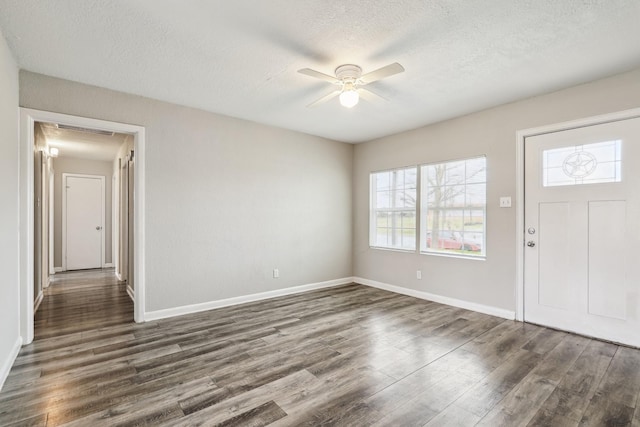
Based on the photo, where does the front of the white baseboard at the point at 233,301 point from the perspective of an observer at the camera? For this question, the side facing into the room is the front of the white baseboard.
facing the viewer and to the right of the viewer

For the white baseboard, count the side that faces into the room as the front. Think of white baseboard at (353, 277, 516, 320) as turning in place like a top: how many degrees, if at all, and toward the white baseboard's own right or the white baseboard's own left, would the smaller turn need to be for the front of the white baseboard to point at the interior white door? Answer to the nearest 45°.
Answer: approximately 45° to the white baseboard's own right

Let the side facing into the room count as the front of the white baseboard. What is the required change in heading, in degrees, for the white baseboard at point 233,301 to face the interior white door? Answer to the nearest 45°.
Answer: approximately 180°

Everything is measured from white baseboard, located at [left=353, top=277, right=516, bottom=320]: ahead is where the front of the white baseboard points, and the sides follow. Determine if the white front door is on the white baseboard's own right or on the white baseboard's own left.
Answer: on the white baseboard's own left

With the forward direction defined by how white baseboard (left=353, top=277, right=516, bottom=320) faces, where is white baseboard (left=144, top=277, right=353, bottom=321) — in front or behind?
in front

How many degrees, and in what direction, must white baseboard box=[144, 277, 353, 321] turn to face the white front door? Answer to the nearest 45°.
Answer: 0° — it already faces it

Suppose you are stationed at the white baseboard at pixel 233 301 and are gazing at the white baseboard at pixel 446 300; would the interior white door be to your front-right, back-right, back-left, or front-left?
back-left

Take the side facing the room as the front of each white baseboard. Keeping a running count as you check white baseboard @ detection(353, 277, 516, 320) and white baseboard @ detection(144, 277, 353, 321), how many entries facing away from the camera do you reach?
0

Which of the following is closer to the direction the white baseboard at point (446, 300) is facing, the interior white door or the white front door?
the interior white door
